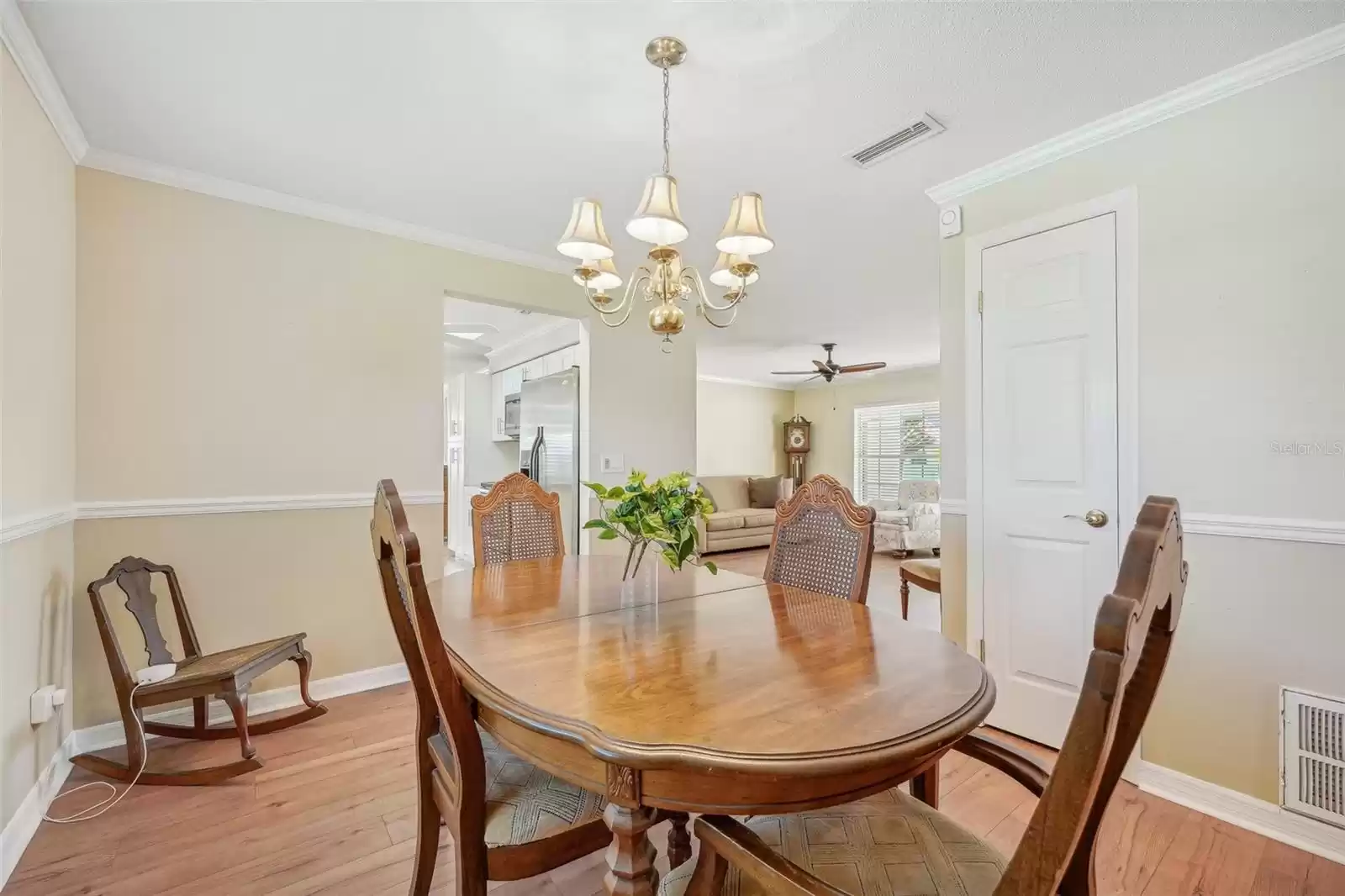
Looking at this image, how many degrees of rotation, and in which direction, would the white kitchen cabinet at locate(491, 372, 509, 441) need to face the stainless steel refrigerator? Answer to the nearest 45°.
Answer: approximately 45° to its left

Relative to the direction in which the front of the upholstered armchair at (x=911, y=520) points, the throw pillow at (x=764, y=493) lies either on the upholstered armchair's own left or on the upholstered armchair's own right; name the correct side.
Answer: on the upholstered armchair's own right

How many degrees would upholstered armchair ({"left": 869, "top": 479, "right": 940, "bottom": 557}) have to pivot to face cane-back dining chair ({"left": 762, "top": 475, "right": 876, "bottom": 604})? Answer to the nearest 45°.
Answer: approximately 45° to its left

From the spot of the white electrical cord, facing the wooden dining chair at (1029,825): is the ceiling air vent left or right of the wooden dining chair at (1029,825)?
left

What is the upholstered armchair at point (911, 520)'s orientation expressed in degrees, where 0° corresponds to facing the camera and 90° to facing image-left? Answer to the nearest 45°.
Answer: approximately 45°

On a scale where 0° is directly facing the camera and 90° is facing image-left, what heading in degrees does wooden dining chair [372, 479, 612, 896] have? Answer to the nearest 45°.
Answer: approximately 225°

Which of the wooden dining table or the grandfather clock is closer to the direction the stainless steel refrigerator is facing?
the wooden dining table

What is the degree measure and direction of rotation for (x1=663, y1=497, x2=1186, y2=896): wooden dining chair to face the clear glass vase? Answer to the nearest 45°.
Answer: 0° — it already faces it

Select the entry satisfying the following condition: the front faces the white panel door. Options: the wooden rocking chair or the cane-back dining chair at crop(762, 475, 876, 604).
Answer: the wooden rocking chair

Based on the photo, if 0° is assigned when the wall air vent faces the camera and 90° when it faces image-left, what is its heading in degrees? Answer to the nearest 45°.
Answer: approximately 45°
